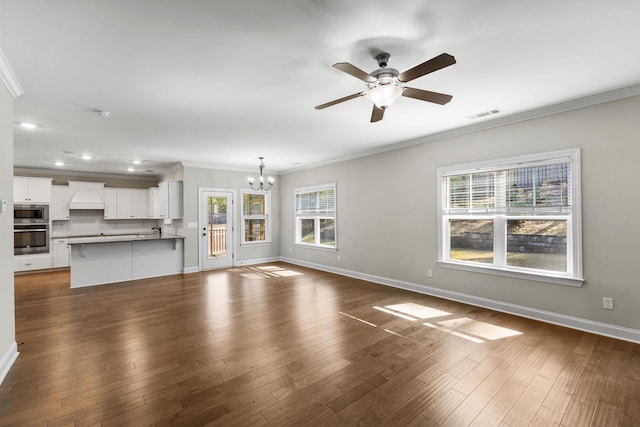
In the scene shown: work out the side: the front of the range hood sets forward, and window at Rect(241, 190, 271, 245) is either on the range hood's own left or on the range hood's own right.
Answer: on the range hood's own left

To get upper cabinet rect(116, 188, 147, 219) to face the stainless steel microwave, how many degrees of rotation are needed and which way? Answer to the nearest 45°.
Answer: approximately 90° to its right

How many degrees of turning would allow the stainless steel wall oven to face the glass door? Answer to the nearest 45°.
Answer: approximately 45° to its left

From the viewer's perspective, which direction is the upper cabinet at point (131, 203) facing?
toward the camera

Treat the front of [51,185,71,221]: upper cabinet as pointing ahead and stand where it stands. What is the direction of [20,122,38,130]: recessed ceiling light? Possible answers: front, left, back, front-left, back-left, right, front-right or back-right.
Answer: front

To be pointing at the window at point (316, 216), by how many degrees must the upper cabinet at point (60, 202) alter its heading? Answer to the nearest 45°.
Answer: approximately 45° to its left

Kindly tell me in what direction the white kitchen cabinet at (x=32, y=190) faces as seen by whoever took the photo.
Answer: facing the viewer

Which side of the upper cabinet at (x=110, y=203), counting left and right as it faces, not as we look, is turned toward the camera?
front

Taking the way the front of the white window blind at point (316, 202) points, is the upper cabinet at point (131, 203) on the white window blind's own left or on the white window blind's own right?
on the white window blind's own right

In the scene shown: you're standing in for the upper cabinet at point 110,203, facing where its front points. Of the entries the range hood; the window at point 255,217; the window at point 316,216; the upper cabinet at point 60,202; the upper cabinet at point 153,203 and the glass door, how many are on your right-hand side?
2

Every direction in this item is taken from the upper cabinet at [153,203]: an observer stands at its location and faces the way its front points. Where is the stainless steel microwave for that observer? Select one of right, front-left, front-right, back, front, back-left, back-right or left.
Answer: front-right

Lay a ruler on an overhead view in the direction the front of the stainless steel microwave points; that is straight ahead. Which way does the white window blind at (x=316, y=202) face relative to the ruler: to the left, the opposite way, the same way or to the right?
to the right

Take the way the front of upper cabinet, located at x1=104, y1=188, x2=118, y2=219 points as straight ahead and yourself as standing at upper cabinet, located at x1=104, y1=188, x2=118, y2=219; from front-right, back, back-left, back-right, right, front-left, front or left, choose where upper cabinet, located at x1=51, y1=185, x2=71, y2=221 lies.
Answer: right
